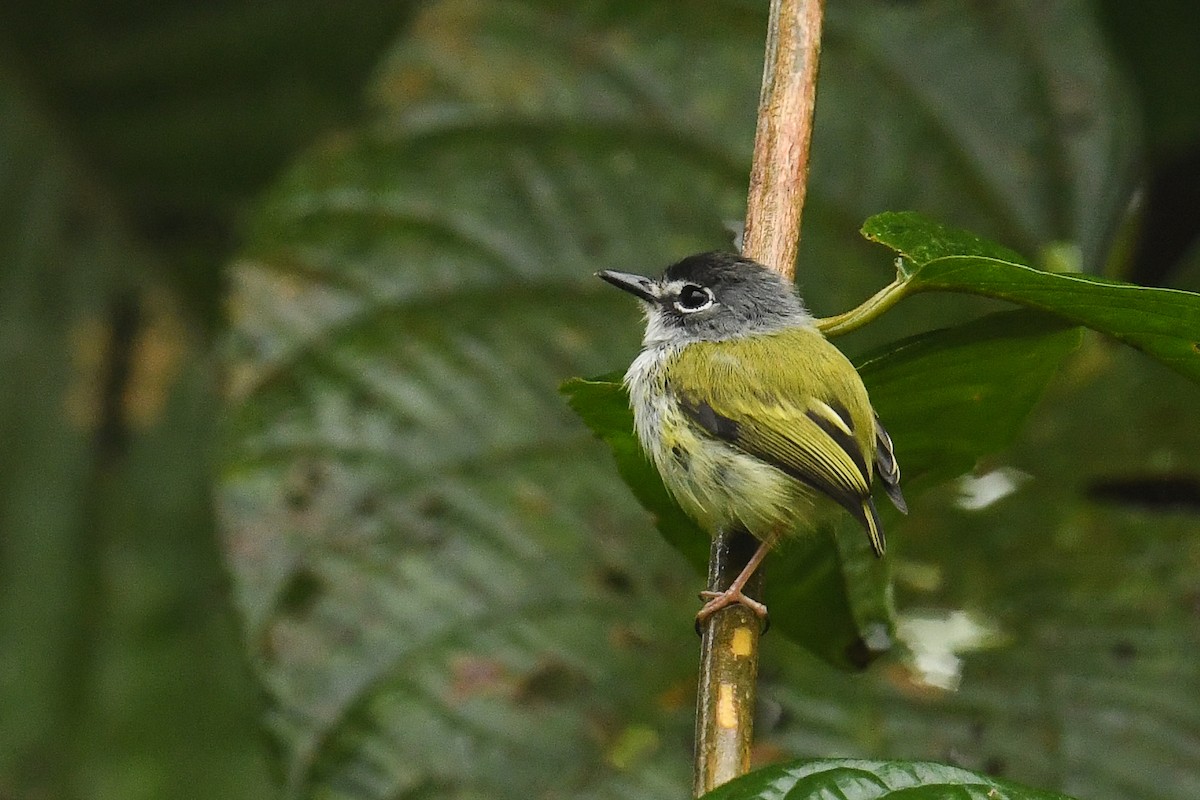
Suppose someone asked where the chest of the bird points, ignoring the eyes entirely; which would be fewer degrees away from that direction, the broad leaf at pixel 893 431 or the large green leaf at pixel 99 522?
the large green leaf

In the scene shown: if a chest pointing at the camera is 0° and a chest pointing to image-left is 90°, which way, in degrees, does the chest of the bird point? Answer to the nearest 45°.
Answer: approximately 90°
